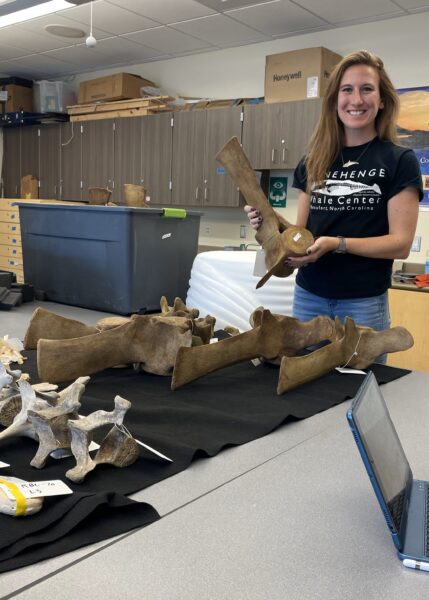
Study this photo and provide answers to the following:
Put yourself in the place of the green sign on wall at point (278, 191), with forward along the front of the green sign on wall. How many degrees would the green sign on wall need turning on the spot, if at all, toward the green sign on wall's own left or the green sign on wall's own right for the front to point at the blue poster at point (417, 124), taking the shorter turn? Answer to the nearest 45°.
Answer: approximately 45° to the green sign on wall's own left

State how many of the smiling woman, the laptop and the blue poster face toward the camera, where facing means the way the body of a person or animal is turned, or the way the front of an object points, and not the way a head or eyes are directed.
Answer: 2

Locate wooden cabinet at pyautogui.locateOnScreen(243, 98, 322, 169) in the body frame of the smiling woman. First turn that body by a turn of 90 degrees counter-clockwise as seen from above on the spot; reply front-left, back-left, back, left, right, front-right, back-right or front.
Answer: left

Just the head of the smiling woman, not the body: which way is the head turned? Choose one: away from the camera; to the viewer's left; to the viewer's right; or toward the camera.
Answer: toward the camera

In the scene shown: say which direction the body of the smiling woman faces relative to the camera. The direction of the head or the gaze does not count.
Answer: toward the camera

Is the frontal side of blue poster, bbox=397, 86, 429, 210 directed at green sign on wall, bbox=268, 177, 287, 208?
no

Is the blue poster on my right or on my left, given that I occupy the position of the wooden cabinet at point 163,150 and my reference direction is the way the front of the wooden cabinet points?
on my left

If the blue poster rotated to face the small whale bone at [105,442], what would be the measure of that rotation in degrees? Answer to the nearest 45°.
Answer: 0° — it already faces it

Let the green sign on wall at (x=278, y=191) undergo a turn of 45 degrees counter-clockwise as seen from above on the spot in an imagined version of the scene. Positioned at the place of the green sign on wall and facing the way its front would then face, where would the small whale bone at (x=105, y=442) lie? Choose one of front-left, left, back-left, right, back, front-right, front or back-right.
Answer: front-right

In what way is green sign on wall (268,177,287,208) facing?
toward the camera

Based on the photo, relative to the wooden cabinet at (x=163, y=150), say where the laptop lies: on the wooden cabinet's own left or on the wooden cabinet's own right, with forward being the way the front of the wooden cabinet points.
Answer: on the wooden cabinet's own left

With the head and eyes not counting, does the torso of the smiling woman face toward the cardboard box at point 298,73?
no

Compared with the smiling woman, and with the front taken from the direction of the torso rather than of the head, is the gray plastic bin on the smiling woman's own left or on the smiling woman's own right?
on the smiling woman's own right

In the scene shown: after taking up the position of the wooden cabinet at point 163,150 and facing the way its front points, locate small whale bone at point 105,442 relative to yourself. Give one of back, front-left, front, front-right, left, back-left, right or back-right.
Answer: front-left

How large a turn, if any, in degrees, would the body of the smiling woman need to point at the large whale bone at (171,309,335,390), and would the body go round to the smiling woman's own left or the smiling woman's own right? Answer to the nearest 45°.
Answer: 0° — they already face it

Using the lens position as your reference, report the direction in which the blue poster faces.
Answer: facing the viewer
